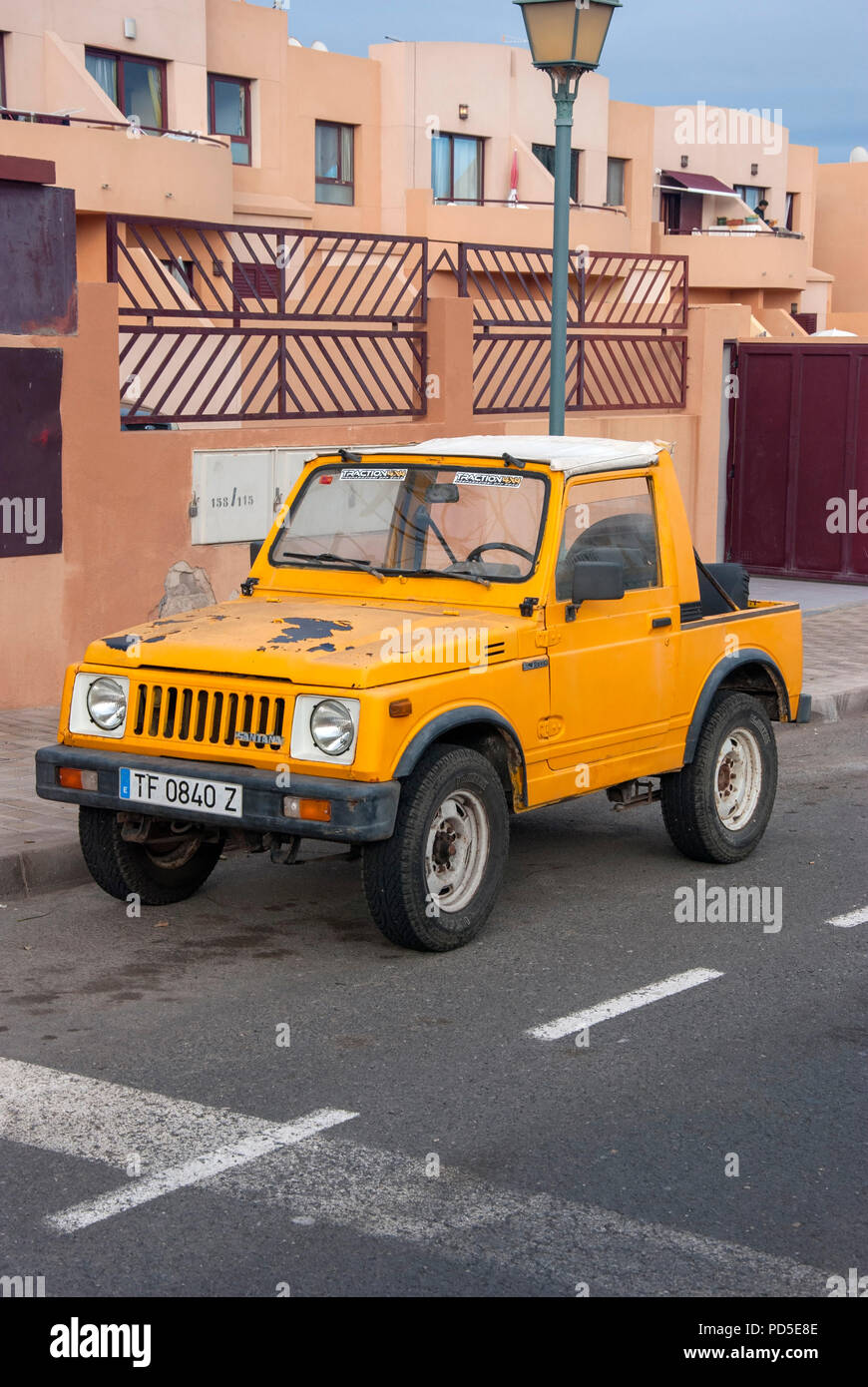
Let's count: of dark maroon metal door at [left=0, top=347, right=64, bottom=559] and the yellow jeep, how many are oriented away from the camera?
0

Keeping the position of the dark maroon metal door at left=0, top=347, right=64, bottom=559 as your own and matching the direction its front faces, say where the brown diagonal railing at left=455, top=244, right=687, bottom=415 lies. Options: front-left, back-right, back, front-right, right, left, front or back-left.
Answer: back-left

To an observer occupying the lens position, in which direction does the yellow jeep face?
facing the viewer and to the left of the viewer

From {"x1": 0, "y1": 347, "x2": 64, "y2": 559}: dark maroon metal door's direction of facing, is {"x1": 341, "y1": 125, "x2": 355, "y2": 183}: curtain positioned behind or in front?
behind

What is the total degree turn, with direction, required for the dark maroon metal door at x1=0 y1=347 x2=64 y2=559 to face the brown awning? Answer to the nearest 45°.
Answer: approximately 135° to its left

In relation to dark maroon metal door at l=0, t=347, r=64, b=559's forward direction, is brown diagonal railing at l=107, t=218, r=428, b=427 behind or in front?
behind

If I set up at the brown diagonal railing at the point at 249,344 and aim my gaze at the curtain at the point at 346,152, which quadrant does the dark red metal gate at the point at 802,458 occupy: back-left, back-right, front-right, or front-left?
front-right

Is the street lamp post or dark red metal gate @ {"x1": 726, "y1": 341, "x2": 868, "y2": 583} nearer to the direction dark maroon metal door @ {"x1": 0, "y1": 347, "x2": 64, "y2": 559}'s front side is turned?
the street lamp post

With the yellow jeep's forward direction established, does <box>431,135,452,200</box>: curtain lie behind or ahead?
behind

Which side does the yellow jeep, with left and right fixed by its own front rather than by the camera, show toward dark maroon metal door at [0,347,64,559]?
right

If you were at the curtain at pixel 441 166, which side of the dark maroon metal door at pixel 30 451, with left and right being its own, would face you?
back

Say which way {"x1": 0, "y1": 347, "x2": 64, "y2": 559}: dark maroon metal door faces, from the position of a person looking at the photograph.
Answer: facing the viewer
